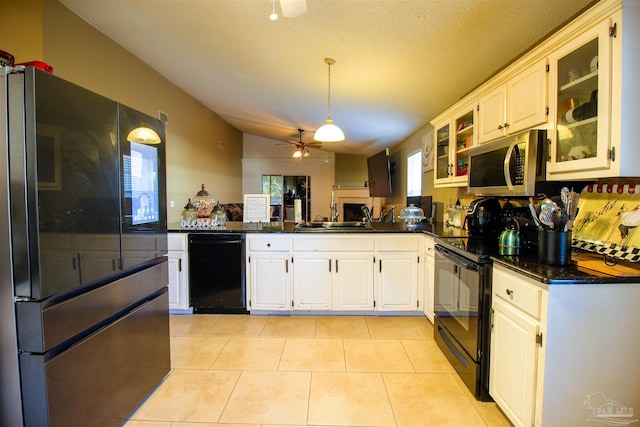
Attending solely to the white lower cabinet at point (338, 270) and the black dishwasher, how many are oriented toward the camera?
2

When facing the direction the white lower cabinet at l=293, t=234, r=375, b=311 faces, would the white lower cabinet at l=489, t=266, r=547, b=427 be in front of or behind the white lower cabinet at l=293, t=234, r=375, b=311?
in front

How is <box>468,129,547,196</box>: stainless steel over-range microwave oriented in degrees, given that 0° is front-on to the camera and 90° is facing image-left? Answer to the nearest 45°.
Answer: approximately 45°

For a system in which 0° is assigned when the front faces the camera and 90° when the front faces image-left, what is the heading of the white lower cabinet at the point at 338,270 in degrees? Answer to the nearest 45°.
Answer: approximately 0°

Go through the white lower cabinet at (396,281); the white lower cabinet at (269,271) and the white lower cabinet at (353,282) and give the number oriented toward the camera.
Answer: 3

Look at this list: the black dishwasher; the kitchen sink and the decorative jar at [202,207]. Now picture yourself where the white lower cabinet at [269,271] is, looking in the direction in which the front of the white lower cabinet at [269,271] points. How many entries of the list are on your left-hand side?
1

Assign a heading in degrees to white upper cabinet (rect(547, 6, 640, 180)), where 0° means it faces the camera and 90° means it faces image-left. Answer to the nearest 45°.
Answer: approximately 45°

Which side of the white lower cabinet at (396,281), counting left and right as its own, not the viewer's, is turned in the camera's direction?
front

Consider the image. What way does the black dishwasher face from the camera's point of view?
toward the camera

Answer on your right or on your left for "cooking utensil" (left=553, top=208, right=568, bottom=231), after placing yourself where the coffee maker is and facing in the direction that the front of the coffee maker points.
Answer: on your left

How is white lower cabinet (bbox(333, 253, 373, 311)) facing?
toward the camera

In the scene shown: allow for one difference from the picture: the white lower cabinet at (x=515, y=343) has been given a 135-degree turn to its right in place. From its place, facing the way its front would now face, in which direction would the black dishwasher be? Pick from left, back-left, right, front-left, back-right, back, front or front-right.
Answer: left

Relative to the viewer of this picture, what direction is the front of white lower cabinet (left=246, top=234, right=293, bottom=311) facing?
facing the viewer

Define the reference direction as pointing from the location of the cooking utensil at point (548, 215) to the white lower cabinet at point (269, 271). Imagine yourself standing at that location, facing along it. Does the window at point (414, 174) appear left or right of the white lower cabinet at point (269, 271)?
right

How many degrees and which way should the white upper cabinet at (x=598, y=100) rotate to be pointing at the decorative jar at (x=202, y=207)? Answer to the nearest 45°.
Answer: approximately 45° to its right
